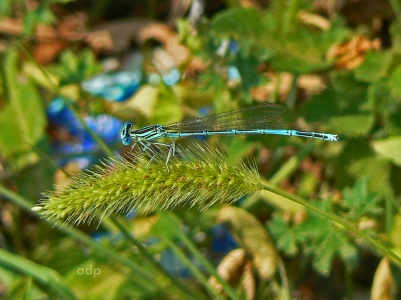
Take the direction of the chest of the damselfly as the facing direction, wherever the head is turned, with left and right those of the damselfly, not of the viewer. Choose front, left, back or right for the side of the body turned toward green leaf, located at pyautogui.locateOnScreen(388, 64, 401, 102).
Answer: back

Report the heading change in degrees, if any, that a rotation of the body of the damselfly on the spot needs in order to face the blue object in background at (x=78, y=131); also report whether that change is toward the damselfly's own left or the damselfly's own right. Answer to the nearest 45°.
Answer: approximately 45° to the damselfly's own right

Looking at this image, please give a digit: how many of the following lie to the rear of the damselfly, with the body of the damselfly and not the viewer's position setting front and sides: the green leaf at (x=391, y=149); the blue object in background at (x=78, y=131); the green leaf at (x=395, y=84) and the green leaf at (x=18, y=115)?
2

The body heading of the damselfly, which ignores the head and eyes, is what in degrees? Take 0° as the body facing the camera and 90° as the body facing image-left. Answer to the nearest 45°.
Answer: approximately 90°

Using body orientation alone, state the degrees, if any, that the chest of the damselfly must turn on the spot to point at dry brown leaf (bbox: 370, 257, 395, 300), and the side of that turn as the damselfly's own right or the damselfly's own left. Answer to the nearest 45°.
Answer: approximately 135° to the damselfly's own left

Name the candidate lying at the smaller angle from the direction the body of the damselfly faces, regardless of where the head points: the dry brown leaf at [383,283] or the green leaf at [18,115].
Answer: the green leaf

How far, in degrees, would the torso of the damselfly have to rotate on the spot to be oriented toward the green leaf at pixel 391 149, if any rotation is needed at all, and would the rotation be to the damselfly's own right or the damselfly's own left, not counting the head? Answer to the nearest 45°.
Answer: approximately 180°

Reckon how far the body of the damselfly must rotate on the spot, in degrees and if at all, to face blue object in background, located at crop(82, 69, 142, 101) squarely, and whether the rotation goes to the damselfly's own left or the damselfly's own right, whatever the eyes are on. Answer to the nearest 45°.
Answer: approximately 45° to the damselfly's own right

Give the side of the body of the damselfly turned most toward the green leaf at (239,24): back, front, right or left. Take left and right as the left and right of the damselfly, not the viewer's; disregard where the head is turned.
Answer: right
